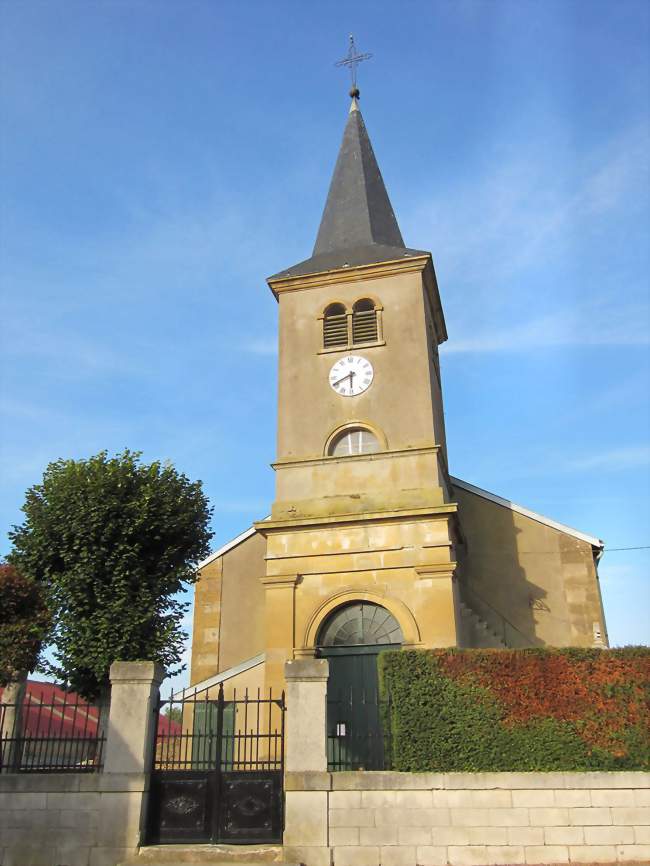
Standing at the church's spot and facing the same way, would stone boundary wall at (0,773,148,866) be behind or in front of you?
in front

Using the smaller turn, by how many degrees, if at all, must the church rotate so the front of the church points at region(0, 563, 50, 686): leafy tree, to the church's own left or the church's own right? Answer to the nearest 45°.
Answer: approximately 45° to the church's own right

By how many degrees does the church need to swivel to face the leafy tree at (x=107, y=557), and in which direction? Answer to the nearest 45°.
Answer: approximately 45° to its right

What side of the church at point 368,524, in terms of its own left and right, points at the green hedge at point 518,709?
front

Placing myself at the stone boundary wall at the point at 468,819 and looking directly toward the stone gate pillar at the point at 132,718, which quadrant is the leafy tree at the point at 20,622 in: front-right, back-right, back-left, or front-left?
front-right

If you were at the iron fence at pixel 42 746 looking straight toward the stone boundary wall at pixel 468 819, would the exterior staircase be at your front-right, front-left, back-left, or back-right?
front-left

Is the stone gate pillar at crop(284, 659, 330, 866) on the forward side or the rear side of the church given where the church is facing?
on the forward side

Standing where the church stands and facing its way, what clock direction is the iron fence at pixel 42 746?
The iron fence is roughly at 1 o'clock from the church.

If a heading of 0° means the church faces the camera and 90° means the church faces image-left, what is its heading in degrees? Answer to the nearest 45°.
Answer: approximately 0°

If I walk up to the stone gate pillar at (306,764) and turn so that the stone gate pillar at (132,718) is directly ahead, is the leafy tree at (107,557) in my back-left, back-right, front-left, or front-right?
front-right

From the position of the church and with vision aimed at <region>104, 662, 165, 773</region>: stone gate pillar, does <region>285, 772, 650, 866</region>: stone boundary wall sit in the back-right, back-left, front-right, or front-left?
front-left
